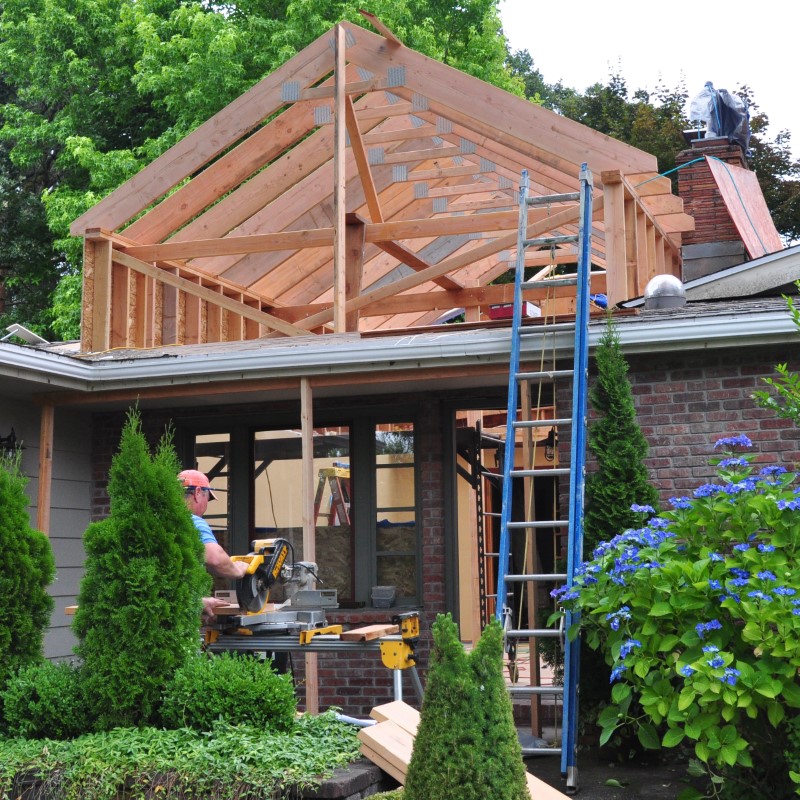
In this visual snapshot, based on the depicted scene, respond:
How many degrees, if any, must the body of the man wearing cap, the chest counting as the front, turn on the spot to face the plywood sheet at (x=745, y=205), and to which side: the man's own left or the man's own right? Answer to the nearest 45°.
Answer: approximately 45° to the man's own left

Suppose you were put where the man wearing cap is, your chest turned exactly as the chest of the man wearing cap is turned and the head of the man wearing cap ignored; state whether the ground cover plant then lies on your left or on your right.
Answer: on your right

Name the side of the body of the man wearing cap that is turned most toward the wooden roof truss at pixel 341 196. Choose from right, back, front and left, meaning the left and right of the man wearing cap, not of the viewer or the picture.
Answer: left

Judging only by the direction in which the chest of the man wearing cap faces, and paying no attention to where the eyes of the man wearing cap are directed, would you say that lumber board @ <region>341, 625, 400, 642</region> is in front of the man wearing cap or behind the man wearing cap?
in front

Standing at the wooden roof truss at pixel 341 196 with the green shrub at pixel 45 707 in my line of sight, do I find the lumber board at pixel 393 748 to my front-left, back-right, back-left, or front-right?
front-left

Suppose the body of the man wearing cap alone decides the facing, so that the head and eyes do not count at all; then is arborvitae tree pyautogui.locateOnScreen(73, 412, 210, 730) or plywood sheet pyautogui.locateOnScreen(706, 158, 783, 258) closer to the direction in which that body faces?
the plywood sheet

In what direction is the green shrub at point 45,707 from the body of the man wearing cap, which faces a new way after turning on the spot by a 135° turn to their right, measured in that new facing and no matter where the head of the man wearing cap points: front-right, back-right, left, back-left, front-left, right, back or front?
front

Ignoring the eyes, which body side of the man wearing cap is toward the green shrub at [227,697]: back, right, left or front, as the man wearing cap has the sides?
right

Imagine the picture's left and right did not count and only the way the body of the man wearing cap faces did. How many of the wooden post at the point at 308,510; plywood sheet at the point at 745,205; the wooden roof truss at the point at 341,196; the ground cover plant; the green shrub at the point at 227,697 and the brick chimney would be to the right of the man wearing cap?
2

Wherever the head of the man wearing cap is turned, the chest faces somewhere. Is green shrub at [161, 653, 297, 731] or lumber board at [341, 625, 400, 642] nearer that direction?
the lumber board

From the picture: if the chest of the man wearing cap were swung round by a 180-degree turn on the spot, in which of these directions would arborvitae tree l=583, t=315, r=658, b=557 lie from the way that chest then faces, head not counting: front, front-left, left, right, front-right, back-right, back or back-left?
back

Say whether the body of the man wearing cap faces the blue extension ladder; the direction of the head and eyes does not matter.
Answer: yes

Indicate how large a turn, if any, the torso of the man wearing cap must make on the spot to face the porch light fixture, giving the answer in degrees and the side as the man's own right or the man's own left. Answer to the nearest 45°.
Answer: approximately 135° to the man's own left

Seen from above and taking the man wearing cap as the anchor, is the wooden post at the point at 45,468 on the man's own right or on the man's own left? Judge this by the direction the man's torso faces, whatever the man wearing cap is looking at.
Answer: on the man's own left

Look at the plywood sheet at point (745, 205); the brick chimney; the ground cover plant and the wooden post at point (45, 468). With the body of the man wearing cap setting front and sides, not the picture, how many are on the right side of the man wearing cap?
1

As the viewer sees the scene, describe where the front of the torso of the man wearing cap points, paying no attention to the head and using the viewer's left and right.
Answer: facing to the right of the viewer

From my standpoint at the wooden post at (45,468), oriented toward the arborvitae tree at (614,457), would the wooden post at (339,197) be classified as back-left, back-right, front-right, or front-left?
front-left
